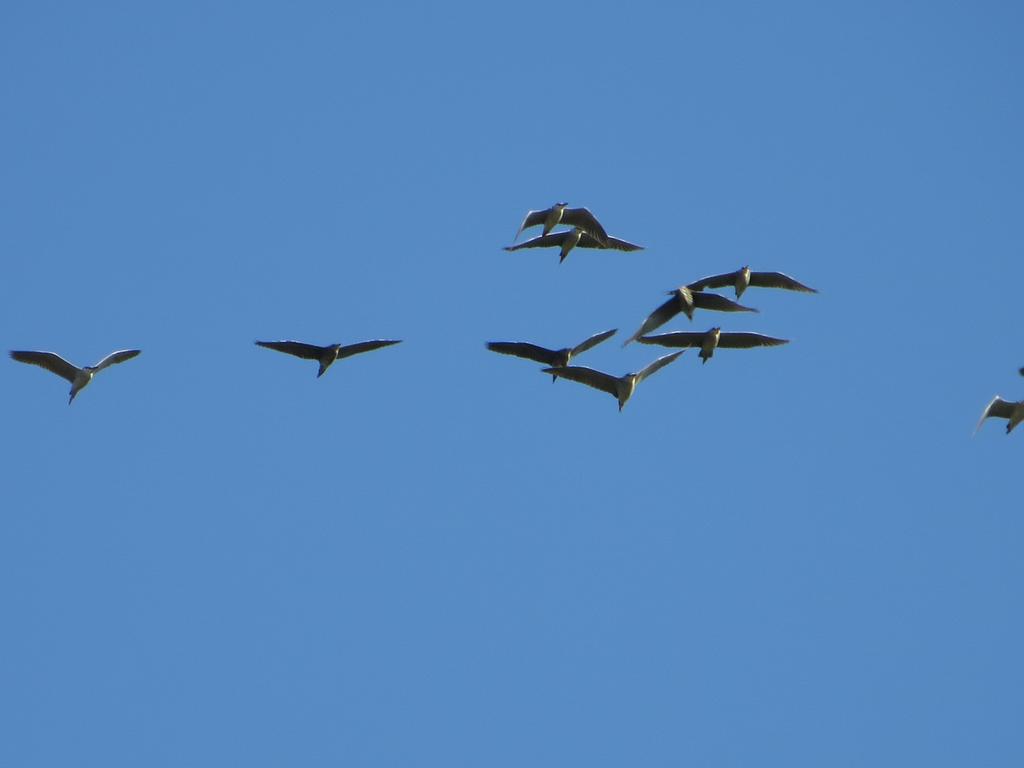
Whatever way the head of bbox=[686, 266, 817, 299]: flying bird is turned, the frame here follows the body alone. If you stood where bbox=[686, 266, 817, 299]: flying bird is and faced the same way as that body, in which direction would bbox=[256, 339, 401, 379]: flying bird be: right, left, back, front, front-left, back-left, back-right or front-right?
back-right

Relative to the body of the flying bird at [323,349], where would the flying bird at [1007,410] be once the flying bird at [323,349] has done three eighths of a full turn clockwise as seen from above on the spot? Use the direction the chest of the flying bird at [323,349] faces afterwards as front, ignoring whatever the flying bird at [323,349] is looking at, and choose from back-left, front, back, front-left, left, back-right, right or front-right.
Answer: back

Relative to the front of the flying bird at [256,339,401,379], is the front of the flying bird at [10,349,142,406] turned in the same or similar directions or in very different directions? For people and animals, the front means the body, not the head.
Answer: same or similar directions

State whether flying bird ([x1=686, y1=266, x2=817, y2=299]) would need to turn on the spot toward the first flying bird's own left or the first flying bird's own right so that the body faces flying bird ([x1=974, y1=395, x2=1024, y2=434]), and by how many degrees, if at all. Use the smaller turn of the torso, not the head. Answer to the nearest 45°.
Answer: approximately 45° to the first flying bird's own left

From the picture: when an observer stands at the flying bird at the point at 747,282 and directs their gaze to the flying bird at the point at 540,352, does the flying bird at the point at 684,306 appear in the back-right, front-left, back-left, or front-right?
front-left

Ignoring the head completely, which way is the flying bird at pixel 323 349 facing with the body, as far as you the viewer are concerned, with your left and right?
facing the viewer and to the right of the viewer

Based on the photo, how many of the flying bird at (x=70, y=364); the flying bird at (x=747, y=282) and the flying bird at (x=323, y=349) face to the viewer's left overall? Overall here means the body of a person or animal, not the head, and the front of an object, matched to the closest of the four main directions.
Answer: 0
